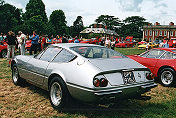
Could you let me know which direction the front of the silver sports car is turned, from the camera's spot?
facing away from the viewer and to the left of the viewer

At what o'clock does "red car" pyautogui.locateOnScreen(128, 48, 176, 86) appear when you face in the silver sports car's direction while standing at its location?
The red car is roughly at 3 o'clock from the silver sports car.

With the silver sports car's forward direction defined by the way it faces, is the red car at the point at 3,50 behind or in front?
in front
